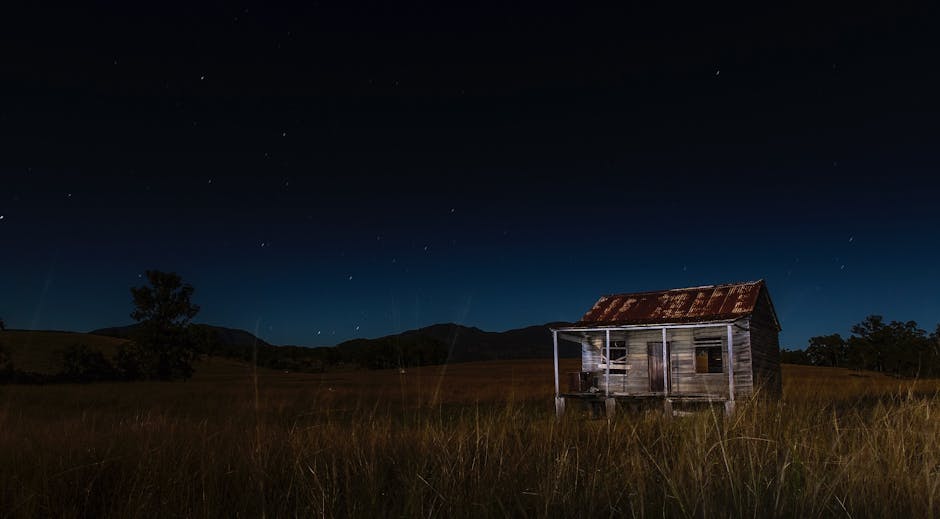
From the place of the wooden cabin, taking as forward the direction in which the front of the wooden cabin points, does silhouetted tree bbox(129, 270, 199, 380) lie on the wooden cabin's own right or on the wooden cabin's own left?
on the wooden cabin's own right

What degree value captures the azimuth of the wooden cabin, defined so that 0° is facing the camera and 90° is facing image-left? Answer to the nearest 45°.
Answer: approximately 0°
